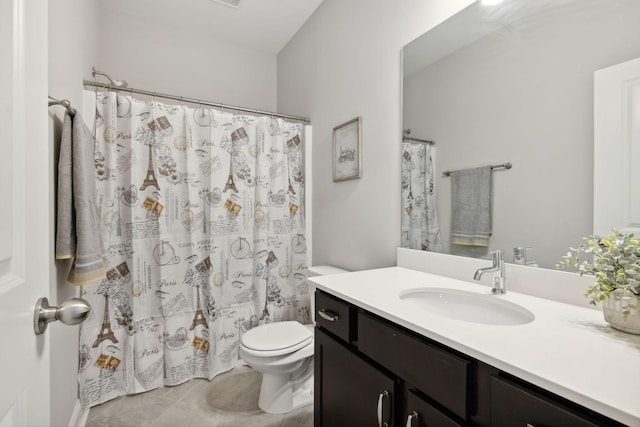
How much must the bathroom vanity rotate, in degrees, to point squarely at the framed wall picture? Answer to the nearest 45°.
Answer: approximately 90° to its right

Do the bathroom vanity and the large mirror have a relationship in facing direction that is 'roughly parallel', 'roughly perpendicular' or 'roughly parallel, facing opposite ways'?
roughly parallel

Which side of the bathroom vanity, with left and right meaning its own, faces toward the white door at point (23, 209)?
front

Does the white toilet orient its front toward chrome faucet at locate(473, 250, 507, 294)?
no

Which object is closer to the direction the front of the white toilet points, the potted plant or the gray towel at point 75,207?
the gray towel

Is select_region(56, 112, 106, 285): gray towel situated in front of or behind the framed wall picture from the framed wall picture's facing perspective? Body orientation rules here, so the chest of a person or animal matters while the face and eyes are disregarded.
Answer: in front

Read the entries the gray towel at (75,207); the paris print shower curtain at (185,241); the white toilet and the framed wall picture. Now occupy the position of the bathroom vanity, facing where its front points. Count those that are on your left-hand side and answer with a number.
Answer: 0

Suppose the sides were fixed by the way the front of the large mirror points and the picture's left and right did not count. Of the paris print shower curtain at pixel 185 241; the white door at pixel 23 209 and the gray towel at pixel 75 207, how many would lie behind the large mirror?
0

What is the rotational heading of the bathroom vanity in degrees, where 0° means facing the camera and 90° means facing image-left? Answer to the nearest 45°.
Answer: approximately 45°

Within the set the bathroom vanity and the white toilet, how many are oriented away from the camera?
0

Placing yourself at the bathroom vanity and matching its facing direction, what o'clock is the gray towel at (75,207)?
The gray towel is roughly at 1 o'clock from the bathroom vanity.

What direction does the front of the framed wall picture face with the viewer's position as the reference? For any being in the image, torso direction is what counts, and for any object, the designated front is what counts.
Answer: facing the viewer and to the left of the viewer

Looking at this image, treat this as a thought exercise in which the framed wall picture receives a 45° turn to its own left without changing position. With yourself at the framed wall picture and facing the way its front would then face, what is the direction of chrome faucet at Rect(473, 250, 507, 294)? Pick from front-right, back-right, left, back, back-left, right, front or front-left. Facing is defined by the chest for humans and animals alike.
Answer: front-left

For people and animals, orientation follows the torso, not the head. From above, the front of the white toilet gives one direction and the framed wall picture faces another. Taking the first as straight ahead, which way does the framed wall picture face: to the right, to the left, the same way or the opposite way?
the same way
